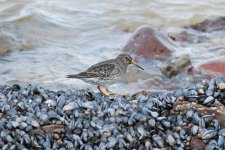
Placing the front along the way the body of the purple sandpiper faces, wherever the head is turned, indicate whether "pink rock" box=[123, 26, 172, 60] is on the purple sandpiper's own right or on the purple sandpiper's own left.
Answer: on the purple sandpiper's own left

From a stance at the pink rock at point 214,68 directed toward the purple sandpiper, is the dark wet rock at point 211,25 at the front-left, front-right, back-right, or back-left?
back-right

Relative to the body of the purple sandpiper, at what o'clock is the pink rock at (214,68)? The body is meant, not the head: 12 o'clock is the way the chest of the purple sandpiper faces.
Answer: The pink rock is roughly at 11 o'clock from the purple sandpiper.

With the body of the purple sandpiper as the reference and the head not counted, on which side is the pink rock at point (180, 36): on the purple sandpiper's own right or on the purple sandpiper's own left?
on the purple sandpiper's own left

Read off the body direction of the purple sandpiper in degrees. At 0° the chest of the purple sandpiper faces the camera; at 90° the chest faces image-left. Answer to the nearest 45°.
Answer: approximately 270°

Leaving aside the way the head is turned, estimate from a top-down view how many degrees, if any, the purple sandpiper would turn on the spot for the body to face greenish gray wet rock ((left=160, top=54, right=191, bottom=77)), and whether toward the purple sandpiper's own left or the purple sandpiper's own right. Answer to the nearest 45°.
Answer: approximately 45° to the purple sandpiper's own left

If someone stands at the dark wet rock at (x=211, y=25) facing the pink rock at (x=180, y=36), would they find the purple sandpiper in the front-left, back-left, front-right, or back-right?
front-left

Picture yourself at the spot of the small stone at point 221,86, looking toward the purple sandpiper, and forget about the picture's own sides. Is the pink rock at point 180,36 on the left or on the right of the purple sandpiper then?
right
